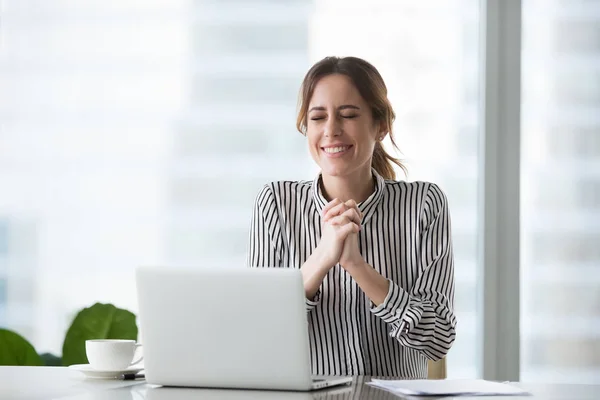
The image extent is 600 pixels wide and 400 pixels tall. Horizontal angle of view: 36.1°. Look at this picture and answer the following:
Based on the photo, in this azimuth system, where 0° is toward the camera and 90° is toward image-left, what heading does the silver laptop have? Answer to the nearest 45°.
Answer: approximately 225°

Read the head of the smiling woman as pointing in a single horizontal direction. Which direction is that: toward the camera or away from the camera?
toward the camera

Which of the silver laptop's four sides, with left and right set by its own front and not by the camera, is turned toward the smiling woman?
front

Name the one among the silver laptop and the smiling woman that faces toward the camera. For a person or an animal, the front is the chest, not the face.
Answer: the smiling woman

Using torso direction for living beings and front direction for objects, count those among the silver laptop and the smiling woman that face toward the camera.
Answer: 1

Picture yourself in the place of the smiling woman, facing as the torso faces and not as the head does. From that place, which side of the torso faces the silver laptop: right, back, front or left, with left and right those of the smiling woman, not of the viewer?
front

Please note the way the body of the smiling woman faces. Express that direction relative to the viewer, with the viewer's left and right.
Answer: facing the viewer

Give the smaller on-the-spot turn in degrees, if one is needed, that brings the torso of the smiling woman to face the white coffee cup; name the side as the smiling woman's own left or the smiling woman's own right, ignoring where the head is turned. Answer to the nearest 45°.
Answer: approximately 45° to the smiling woman's own right
